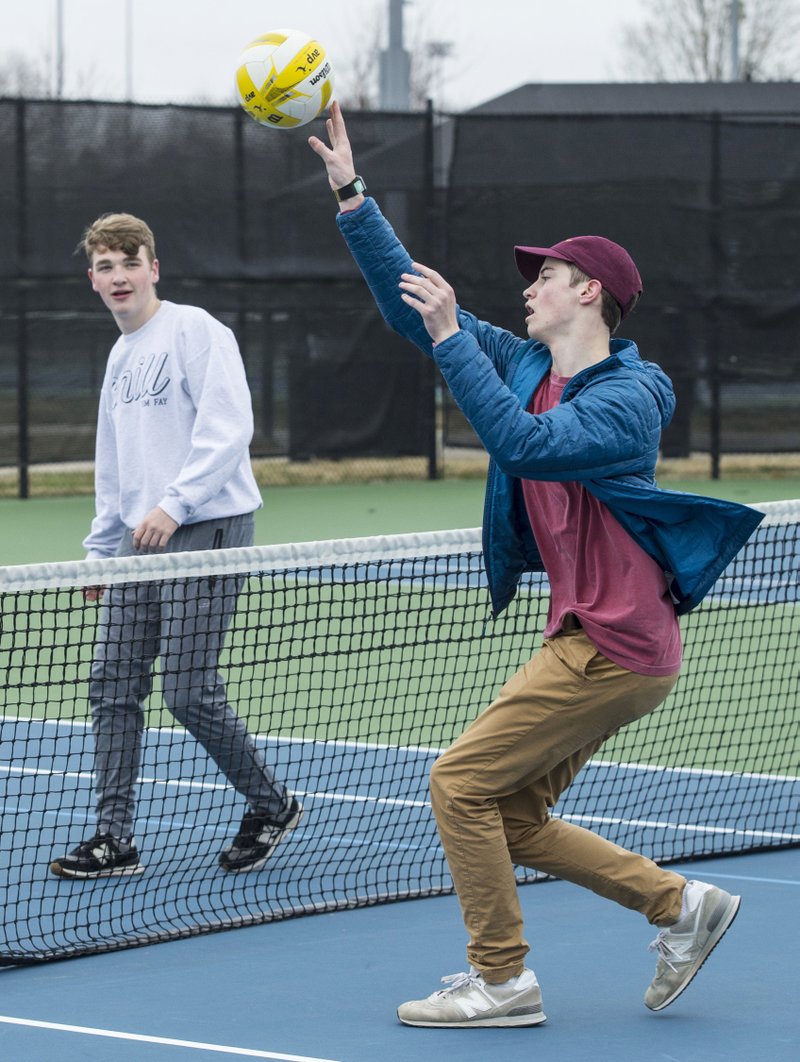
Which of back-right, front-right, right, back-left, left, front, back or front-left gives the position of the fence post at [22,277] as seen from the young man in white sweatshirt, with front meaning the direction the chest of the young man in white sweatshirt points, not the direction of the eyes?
back-right

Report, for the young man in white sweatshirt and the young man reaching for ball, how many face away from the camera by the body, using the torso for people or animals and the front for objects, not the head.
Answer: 0

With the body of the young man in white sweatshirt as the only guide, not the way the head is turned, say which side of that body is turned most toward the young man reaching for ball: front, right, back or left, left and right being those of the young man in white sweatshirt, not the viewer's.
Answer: left

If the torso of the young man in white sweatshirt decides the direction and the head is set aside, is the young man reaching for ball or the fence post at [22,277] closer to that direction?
the young man reaching for ball

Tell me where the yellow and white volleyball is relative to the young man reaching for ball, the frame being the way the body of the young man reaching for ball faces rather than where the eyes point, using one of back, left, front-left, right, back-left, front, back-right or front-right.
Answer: front-right

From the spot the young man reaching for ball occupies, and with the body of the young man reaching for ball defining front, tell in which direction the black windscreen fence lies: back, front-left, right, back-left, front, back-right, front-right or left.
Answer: right

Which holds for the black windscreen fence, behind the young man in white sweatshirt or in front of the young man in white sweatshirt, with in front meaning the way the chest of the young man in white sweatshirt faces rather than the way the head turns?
behind

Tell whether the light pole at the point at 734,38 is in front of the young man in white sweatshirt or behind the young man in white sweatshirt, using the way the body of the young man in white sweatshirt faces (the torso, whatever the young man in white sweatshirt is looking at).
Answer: behind

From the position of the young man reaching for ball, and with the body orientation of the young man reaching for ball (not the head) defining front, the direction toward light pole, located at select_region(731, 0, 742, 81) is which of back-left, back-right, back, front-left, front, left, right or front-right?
right

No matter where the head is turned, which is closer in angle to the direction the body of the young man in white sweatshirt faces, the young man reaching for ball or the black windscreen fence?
the young man reaching for ball

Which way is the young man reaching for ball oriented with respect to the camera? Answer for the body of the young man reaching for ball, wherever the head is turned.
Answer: to the viewer's left
